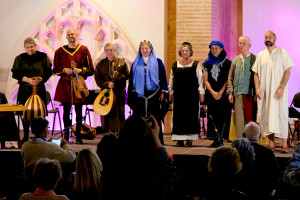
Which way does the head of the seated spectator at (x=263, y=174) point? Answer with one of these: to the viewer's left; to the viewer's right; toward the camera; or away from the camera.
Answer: away from the camera

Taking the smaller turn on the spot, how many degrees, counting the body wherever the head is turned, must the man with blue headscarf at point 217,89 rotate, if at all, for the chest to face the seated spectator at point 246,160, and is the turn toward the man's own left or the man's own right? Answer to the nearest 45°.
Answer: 0° — they already face them

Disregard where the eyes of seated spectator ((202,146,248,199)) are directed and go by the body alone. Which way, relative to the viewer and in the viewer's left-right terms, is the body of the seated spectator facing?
facing away from the viewer

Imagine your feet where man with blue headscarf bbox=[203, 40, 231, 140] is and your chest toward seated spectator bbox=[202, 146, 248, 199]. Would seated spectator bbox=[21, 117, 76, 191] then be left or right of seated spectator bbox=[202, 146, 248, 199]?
right

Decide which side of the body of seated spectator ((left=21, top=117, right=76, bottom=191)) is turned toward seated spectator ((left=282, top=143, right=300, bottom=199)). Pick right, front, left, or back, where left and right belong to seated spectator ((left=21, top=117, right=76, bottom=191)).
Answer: right

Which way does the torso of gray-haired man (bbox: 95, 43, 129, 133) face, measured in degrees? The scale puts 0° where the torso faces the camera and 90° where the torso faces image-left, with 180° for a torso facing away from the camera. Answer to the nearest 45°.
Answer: approximately 0°

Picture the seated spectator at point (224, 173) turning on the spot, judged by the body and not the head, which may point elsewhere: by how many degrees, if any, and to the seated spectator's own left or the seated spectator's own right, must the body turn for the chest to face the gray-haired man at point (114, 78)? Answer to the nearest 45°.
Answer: approximately 45° to the seated spectator's own left

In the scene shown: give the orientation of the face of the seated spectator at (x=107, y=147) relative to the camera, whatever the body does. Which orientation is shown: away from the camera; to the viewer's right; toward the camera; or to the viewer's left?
away from the camera

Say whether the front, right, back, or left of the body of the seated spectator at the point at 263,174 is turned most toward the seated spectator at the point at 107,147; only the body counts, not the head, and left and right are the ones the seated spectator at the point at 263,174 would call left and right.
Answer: left

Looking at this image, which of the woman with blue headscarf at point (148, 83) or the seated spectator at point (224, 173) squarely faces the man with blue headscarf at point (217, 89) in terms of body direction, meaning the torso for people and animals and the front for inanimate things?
the seated spectator

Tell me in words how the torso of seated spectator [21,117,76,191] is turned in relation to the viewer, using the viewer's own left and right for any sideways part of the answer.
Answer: facing away from the viewer and to the right of the viewer

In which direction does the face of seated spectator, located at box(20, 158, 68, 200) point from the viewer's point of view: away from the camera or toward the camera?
away from the camera

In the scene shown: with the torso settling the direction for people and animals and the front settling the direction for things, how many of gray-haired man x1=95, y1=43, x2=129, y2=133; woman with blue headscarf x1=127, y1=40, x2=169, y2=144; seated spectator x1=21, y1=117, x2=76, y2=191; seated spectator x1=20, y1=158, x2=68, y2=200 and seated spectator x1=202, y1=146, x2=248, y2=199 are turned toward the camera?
2

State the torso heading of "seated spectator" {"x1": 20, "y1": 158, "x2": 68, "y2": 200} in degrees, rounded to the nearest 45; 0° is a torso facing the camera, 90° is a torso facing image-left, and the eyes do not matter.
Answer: approximately 180°
